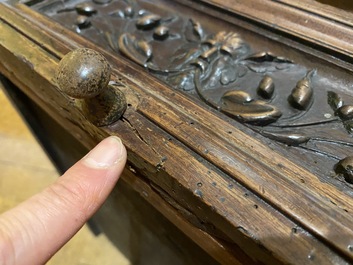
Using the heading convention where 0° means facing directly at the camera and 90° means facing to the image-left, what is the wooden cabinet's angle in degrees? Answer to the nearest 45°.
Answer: approximately 45°
